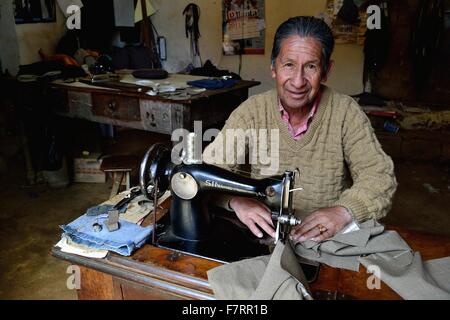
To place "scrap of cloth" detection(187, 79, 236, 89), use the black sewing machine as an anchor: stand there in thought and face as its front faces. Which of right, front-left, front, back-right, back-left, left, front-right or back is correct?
front-left

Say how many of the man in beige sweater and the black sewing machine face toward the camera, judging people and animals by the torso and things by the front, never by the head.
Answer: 1

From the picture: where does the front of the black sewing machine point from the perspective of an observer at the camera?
facing away from the viewer and to the right of the viewer

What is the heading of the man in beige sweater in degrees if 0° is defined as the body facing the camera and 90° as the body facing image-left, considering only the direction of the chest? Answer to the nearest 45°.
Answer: approximately 0°

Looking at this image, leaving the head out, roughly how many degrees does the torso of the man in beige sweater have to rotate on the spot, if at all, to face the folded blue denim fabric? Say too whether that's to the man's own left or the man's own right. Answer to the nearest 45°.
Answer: approximately 45° to the man's own right

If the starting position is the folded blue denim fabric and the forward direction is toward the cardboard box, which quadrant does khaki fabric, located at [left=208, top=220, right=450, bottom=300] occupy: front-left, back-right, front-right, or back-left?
back-right

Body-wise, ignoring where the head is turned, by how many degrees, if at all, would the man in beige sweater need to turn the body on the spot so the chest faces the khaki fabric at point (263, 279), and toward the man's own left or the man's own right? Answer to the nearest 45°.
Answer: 0° — they already face it

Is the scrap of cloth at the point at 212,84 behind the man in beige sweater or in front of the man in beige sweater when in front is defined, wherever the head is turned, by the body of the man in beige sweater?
behind

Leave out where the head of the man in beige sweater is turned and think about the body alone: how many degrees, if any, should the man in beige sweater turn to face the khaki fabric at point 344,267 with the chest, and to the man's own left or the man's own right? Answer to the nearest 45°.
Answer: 0° — they already face it

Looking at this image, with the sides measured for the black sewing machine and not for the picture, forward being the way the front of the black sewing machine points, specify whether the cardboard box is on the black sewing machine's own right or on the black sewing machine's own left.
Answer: on the black sewing machine's own left

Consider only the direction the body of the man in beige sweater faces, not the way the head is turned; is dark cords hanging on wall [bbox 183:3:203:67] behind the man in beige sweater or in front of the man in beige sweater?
behind

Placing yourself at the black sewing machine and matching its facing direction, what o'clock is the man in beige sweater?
The man in beige sweater is roughly at 12 o'clock from the black sewing machine.
